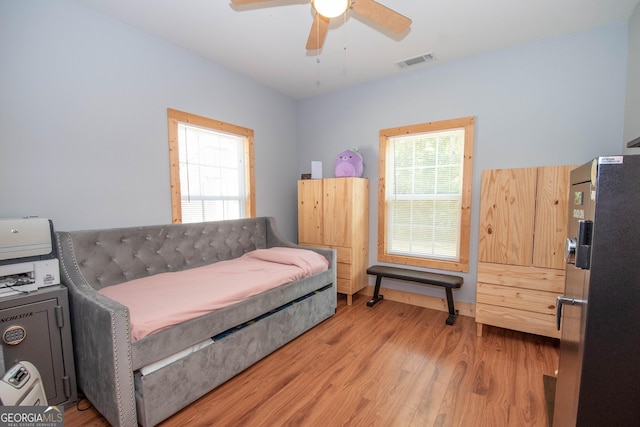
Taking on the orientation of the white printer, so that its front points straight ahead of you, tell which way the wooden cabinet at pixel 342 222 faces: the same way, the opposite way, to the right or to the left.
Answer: to the right

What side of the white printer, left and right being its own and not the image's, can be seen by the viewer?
front

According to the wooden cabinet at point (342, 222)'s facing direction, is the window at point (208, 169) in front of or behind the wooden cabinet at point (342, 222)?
in front

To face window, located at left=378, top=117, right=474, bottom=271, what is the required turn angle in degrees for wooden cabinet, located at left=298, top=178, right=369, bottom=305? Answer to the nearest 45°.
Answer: approximately 135° to its left

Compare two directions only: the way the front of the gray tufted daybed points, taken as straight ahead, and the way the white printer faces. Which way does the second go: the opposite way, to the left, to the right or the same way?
the same way

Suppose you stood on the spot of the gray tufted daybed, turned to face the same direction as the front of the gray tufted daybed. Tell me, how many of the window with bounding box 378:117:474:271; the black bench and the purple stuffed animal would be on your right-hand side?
0

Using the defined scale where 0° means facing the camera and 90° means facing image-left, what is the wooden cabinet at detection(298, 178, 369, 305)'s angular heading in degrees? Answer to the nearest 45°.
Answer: approximately 45°

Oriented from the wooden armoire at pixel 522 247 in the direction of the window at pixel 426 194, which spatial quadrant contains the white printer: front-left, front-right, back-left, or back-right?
front-left

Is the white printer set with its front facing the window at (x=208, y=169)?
no

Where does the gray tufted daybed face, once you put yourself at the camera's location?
facing the viewer and to the right of the viewer
